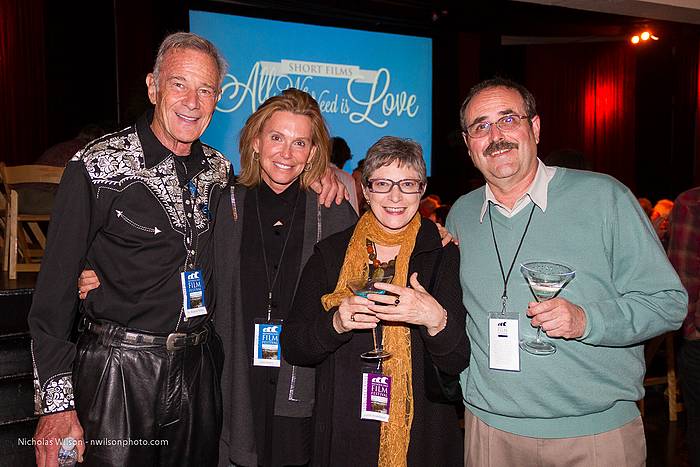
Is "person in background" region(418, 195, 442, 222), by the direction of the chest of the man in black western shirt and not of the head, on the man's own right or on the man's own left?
on the man's own left

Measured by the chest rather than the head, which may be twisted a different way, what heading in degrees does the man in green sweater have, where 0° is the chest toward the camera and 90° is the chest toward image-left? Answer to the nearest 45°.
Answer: approximately 45°

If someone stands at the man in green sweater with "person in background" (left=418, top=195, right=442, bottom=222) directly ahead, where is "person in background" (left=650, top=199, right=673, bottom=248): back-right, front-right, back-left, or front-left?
front-right

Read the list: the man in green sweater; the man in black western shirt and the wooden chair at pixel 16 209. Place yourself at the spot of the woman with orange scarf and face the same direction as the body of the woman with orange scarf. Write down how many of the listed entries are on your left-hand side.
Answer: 1

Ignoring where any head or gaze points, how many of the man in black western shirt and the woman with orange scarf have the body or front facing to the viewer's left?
0

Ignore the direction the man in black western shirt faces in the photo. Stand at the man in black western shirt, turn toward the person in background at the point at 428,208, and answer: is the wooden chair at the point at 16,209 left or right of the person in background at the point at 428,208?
left

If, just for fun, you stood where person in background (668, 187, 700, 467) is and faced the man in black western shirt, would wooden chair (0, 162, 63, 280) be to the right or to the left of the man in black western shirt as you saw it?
right

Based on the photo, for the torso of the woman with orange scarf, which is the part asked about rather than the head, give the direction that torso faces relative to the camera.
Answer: toward the camera

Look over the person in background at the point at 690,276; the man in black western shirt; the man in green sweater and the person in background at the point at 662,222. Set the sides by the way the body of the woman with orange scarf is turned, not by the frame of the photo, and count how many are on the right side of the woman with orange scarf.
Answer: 1

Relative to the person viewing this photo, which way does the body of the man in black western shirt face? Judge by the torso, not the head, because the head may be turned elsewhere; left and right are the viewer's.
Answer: facing the viewer and to the right of the viewer

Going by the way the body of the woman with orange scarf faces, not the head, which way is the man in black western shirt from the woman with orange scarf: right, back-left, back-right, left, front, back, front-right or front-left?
right

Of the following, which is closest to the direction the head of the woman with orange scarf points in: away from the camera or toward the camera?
toward the camera

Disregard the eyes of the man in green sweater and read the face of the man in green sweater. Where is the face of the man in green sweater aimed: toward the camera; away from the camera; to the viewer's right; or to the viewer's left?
toward the camera

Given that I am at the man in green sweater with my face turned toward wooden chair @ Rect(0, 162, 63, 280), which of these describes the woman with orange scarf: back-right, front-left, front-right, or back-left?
front-left

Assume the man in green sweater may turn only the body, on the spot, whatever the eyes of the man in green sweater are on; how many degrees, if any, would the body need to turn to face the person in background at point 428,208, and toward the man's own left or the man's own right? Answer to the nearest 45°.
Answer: approximately 135° to the man's own right

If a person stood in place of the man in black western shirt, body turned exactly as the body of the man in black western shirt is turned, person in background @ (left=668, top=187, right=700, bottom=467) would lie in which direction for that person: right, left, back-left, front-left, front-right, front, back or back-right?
front-left
